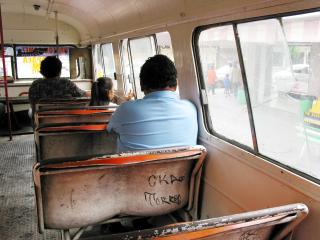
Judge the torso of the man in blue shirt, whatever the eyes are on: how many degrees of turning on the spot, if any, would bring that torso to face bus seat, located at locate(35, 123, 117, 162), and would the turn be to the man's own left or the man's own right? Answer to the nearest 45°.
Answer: approximately 45° to the man's own left

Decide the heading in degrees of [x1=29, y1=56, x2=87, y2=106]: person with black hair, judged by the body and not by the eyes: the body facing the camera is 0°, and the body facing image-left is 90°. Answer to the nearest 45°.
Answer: approximately 180°

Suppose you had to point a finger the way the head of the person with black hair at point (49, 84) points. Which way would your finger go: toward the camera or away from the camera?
away from the camera

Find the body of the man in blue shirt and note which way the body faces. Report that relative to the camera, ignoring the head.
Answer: away from the camera

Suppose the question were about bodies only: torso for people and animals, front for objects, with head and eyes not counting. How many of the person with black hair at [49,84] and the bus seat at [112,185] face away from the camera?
2

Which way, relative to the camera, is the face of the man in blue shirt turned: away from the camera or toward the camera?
away from the camera

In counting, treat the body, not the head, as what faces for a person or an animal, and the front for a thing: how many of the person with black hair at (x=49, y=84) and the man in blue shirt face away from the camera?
2

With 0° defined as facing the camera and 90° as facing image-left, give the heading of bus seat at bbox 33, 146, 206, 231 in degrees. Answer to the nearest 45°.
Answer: approximately 180°
